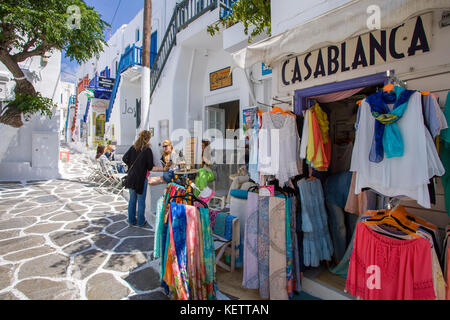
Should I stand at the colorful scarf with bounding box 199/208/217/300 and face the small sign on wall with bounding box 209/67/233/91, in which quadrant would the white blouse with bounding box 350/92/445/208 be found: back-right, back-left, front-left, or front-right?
back-right

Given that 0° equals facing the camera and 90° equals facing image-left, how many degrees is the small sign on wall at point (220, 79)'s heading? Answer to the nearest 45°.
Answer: approximately 45°

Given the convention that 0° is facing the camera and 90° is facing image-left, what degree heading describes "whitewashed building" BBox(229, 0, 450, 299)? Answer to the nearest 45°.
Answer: approximately 45°
